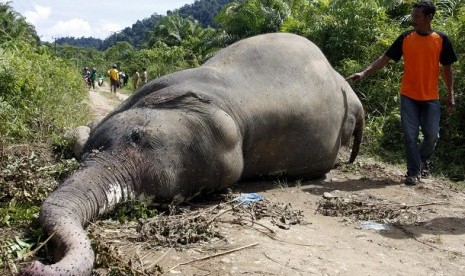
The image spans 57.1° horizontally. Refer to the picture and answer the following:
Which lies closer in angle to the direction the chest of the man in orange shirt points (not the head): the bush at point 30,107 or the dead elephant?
the dead elephant

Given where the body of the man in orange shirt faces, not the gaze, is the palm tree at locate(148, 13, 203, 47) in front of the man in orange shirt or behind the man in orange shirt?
behind

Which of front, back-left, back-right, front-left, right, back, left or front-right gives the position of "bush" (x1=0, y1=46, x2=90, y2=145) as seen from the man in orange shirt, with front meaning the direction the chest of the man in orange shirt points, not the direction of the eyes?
right

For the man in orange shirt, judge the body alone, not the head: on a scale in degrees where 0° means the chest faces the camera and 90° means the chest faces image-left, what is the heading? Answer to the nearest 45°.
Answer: approximately 0°

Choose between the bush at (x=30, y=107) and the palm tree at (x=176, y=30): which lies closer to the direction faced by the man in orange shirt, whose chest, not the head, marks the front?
the bush

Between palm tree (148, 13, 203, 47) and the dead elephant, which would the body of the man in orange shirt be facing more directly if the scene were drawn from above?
the dead elephant

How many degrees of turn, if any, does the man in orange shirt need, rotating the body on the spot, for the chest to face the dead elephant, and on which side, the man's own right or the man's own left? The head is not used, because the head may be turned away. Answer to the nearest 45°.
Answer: approximately 45° to the man's own right
